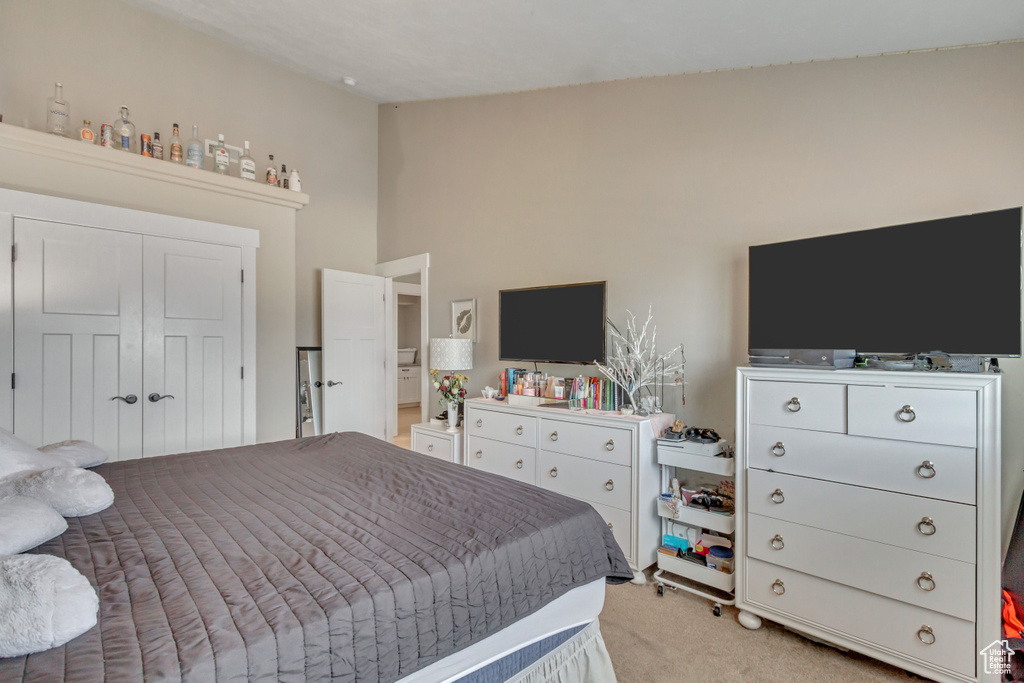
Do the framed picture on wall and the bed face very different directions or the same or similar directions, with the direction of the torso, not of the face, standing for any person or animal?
very different directions

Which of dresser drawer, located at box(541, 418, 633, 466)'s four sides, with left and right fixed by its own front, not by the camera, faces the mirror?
right

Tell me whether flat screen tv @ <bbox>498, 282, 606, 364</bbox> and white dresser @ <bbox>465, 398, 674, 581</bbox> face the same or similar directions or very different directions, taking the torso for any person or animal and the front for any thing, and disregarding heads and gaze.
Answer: same or similar directions

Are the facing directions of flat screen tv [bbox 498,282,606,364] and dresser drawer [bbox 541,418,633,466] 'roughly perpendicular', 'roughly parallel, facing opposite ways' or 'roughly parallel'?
roughly parallel

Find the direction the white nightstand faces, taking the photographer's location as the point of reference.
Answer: facing the viewer and to the left of the viewer

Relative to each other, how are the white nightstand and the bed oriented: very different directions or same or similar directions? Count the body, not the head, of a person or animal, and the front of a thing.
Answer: very different directions

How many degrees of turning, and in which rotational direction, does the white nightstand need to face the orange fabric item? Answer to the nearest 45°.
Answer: approximately 90° to its left

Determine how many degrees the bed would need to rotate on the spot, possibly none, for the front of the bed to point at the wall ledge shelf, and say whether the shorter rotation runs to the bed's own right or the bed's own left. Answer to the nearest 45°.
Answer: approximately 90° to the bed's own left

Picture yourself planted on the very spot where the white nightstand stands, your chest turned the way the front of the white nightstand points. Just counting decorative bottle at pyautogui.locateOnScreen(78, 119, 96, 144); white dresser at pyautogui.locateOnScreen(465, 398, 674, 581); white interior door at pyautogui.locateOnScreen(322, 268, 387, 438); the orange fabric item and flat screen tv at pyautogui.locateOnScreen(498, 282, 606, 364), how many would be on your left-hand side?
3

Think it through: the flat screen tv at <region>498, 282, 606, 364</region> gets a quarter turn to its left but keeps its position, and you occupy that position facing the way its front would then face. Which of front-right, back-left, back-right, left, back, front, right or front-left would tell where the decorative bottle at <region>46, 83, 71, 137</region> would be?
back-right

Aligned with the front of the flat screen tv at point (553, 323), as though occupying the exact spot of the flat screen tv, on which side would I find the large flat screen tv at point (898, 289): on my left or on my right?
on my left

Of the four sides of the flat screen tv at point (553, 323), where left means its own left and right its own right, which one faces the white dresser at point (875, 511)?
left

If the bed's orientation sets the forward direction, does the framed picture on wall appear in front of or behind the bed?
in front

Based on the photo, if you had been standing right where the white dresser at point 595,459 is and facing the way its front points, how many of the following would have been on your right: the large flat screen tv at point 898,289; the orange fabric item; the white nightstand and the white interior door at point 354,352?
2

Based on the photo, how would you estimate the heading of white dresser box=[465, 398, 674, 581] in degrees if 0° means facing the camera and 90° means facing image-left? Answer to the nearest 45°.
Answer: approximately 45°

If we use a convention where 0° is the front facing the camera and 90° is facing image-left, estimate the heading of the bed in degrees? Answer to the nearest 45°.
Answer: approximately 225°

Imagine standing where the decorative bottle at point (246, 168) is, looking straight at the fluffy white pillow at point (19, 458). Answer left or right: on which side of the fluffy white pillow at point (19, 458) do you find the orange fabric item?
left

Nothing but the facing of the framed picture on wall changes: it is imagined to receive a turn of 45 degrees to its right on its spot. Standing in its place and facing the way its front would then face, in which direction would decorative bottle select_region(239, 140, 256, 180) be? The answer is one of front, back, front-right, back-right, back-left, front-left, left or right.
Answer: front

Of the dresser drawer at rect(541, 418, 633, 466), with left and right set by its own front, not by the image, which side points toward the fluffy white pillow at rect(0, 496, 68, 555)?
front
